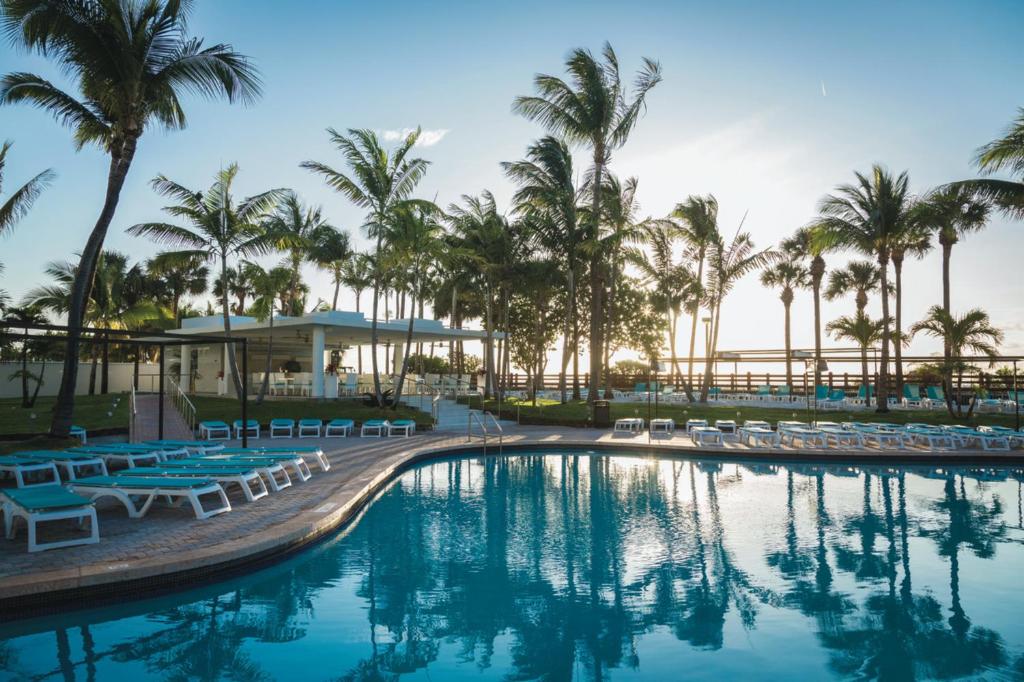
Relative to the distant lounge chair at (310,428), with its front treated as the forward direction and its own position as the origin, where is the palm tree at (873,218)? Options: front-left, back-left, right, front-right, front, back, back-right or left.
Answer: left

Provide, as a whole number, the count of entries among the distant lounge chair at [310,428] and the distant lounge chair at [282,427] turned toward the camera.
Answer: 2

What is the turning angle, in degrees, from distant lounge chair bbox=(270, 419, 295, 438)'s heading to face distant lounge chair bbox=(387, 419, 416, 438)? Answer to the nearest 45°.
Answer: approximately 90° to its left

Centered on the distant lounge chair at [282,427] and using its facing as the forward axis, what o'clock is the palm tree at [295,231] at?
The palm tree is roughly at 6 o'clock from the distant lounge chair.

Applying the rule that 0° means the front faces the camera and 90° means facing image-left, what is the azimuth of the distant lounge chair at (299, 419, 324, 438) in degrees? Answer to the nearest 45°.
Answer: approximately 0°

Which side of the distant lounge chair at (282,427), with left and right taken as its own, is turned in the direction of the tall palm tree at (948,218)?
left

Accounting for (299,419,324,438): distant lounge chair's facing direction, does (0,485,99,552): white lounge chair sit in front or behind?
in front

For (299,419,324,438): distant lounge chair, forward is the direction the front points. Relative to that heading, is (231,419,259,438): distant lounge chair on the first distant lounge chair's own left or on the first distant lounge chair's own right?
on the first distant lounge chair's own right

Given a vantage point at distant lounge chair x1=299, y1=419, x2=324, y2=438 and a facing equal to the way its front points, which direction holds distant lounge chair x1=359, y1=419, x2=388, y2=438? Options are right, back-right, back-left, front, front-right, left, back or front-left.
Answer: left

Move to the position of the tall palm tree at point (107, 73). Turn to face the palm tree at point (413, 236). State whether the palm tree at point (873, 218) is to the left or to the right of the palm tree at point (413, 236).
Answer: right

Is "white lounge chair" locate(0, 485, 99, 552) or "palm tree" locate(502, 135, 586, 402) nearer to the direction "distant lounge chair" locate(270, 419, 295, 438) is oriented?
the white lounge chair
